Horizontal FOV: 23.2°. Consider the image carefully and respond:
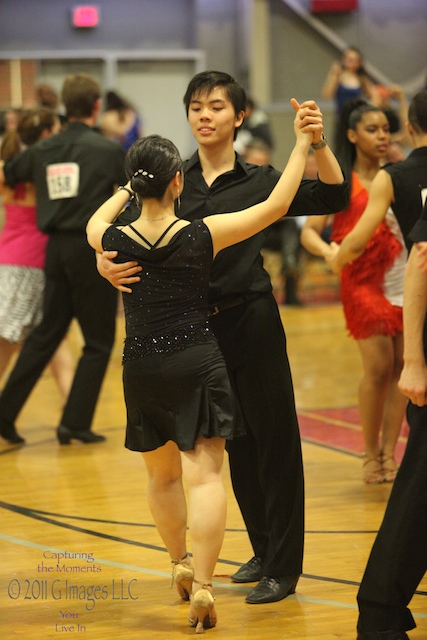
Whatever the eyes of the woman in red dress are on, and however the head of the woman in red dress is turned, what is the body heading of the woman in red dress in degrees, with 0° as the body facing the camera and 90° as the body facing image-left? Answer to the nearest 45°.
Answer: approximately 315°

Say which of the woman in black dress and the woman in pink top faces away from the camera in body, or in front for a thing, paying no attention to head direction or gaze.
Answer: the woman in black dress

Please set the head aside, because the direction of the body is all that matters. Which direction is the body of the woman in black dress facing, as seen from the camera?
away from the camera

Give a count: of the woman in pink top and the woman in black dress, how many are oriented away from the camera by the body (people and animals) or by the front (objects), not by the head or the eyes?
1

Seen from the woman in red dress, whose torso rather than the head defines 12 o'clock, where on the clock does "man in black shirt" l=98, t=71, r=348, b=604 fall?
The man in black shirt is roughly at 2 o'clock from the woman in red dress.

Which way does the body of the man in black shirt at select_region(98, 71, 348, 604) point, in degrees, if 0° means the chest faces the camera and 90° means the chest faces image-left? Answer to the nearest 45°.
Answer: approximately 45°

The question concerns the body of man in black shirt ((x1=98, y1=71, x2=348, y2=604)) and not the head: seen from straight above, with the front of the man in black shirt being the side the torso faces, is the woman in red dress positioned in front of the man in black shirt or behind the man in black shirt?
behind
